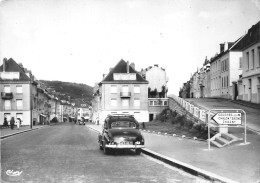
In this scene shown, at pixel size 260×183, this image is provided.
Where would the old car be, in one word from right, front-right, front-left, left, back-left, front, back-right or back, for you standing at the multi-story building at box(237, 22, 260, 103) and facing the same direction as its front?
front-left

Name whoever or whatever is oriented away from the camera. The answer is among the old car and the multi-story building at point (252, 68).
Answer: the old car

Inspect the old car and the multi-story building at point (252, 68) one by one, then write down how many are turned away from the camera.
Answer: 1

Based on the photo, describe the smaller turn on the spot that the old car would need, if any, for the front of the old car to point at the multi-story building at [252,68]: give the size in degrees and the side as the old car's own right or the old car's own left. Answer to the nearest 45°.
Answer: approximately 45° to the old car's own right

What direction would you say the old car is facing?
away from the camera

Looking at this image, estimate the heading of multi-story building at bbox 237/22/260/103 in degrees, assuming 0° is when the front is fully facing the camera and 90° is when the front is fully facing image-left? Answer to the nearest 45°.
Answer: approximately 45°
